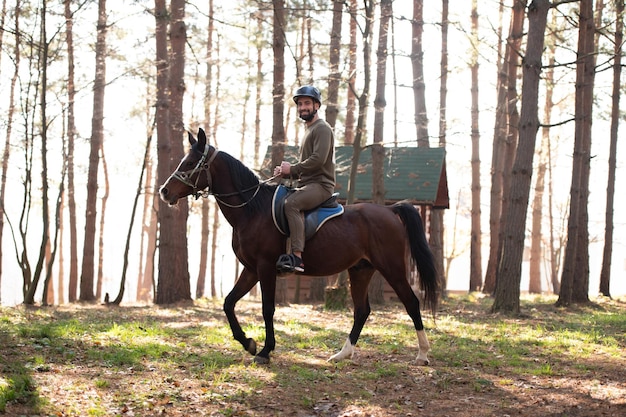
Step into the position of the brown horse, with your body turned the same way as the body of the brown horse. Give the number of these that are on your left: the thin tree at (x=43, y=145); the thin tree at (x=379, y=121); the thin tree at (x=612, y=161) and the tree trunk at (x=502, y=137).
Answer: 0

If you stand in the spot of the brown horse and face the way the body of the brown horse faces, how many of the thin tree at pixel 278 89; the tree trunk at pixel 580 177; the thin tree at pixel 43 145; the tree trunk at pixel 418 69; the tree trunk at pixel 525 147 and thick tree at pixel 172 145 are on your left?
0

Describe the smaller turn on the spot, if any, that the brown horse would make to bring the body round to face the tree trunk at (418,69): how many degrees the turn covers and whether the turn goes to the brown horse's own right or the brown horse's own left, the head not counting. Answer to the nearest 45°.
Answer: approximately 90° to the brown horse's own right

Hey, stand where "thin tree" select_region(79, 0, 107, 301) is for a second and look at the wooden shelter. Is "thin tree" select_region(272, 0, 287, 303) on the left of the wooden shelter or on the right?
right

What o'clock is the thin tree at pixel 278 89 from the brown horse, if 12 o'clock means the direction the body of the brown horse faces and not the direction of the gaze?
The thin tree is roughly at 3 o'clock from the brown horse.

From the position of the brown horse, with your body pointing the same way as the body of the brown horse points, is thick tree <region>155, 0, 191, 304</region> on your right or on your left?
on your right

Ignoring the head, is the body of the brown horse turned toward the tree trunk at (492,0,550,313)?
no

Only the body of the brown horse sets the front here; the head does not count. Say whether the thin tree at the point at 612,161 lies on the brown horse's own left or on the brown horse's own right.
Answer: on the brown horse's own right

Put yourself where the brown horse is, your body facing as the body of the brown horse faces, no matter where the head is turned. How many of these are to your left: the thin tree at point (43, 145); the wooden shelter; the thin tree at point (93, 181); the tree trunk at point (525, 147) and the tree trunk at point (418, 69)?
0

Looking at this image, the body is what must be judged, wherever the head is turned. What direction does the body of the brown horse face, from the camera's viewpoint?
to the viewer's left

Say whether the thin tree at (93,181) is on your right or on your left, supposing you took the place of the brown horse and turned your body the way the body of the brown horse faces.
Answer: on your right

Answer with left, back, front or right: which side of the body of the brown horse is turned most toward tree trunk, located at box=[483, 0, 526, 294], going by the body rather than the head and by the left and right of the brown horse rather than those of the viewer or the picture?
right

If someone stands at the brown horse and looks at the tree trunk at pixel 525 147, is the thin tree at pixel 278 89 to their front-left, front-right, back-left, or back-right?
front-left

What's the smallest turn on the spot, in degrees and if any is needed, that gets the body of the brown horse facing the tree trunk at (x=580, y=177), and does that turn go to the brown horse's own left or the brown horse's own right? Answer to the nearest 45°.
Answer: approximately 135° to the brown horse's own right

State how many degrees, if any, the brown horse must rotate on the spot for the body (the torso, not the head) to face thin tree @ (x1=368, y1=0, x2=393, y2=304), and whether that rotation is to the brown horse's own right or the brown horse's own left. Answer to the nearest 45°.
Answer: approximately 90° to the brown horse's own right
